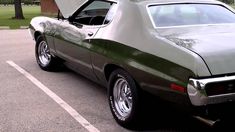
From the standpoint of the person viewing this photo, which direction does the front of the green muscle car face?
facing away from the viewer and to the left of the viewer
